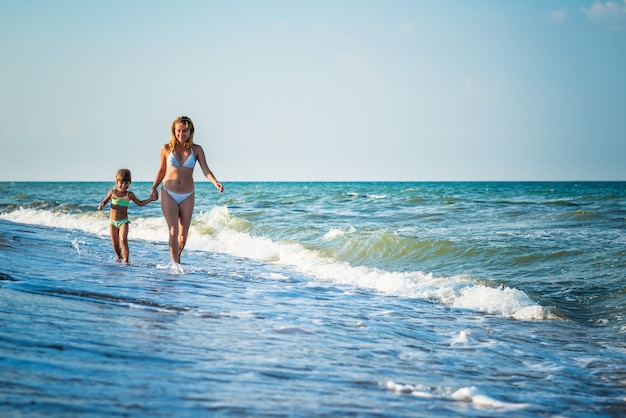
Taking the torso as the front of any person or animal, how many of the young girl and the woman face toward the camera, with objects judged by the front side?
2

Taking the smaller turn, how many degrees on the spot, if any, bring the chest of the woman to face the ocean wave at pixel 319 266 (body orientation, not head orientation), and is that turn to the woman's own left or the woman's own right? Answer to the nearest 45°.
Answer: approximately 135° to the woman's own left

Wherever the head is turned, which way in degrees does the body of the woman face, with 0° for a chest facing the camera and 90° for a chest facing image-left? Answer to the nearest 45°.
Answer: approximately 0°
